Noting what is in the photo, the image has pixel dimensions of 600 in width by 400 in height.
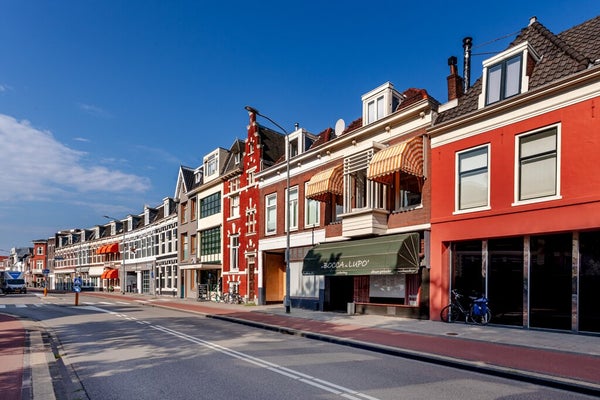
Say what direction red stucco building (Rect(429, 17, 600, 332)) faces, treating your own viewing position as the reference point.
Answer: facing the viewer and to the left of the viewer

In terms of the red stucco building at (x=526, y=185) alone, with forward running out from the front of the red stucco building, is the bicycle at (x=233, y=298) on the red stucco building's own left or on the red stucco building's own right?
on the red stucco building's own right
